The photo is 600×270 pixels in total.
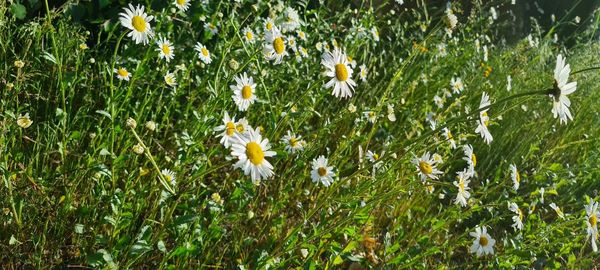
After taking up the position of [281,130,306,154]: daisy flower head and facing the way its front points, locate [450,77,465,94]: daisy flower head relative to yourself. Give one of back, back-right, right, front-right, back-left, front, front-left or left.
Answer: back-left

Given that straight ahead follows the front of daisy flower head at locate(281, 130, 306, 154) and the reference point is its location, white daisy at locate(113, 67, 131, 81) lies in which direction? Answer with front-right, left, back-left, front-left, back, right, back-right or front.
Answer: right

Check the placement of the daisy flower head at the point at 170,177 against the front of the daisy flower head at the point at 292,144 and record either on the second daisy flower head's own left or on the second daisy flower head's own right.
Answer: on the second daisy flower head's own right

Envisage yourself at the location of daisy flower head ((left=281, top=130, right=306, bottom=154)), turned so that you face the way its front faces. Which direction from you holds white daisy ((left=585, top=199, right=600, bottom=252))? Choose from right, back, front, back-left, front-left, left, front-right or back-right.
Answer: left

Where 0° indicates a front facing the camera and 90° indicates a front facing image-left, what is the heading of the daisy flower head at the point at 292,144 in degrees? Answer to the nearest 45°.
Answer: approximately 0°
